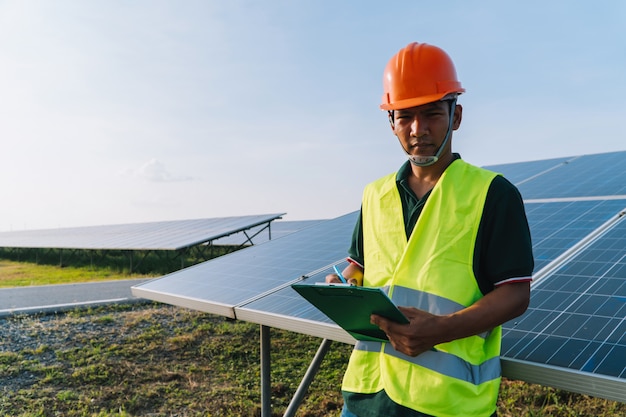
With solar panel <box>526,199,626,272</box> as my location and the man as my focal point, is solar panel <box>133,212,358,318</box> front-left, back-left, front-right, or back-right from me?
front-right

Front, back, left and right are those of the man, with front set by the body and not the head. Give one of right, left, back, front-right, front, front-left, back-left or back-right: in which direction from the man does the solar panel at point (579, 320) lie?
back

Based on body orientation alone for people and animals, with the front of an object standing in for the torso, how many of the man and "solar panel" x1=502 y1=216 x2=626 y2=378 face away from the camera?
0

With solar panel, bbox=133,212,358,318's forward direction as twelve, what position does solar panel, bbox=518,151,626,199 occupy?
solar panel, bbox=518,151,626,199 is roughly at 7 o'clock from solar panel, bbox=133,212,358,318.

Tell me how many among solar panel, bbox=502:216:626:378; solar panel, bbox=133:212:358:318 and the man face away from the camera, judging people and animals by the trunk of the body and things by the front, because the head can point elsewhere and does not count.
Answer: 0

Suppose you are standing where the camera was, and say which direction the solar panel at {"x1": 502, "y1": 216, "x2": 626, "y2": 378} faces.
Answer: facing the viewer and to the left of the viewer

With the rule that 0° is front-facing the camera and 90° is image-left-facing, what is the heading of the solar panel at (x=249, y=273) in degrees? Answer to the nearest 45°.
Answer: approximately 45°

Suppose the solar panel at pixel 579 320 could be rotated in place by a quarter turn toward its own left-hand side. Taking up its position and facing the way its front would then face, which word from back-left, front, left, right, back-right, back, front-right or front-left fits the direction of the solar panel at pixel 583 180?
back-left

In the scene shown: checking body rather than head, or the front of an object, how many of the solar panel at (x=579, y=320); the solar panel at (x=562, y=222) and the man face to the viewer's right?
0

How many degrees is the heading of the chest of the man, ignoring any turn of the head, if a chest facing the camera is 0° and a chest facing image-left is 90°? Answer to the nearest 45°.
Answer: approximately 45°

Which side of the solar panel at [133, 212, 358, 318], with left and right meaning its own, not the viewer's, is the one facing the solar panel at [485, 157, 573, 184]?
back

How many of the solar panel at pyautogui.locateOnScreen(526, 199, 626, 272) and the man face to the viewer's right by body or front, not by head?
0

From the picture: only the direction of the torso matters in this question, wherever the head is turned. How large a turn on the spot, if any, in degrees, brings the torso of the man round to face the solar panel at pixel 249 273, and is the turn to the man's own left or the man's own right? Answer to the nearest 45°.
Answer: approximately 90° to the man's own right

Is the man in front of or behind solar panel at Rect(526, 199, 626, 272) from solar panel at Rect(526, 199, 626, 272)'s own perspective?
in front
